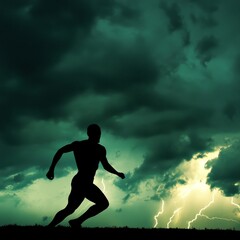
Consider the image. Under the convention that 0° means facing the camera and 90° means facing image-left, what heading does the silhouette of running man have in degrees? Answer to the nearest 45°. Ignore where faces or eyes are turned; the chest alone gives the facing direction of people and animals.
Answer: approximately 270°
